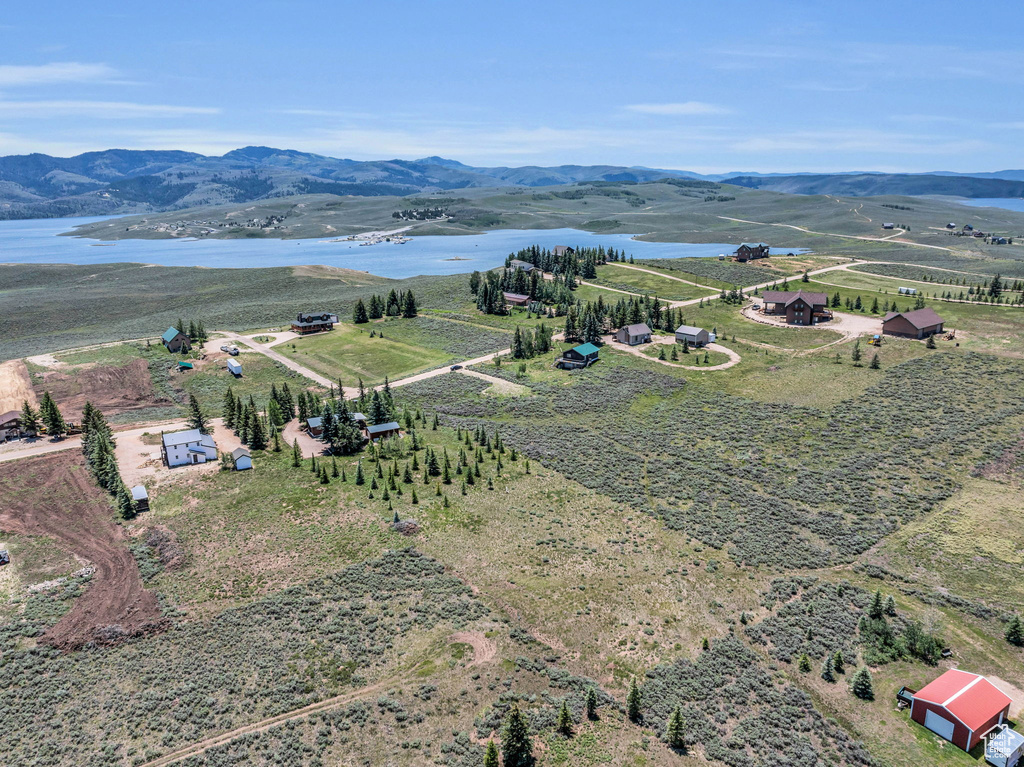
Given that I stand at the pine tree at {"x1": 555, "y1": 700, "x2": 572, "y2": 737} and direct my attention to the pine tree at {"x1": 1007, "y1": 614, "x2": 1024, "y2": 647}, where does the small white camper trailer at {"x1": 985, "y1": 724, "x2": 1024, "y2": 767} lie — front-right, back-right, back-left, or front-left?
front-right

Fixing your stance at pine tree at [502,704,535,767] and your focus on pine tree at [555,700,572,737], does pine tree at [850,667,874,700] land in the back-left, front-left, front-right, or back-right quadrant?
front-right

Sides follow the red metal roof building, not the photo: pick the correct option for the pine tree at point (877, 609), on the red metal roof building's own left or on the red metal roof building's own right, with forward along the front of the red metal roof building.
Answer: on the red metal roof building's own right

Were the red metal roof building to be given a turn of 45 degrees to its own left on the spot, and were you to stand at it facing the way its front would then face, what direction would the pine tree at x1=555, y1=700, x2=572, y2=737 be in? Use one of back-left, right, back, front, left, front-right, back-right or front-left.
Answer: front-right

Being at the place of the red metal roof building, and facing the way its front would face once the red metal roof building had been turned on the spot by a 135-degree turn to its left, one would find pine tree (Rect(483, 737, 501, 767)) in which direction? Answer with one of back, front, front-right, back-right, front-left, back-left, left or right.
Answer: back-right

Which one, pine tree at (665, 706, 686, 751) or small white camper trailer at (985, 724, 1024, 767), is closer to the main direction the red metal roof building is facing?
the pine tree

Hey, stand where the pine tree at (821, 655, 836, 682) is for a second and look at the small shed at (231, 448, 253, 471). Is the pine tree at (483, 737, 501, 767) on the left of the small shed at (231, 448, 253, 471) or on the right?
left

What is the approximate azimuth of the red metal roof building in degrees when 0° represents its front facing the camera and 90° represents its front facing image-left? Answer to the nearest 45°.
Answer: approximately 45°

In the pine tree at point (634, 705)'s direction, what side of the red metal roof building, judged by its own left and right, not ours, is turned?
front

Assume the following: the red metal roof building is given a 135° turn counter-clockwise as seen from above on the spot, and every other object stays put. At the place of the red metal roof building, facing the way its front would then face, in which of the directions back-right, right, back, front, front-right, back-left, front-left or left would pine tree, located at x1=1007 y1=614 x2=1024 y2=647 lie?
left

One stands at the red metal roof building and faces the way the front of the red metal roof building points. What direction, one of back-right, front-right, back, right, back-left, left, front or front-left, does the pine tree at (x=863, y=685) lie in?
front-right
